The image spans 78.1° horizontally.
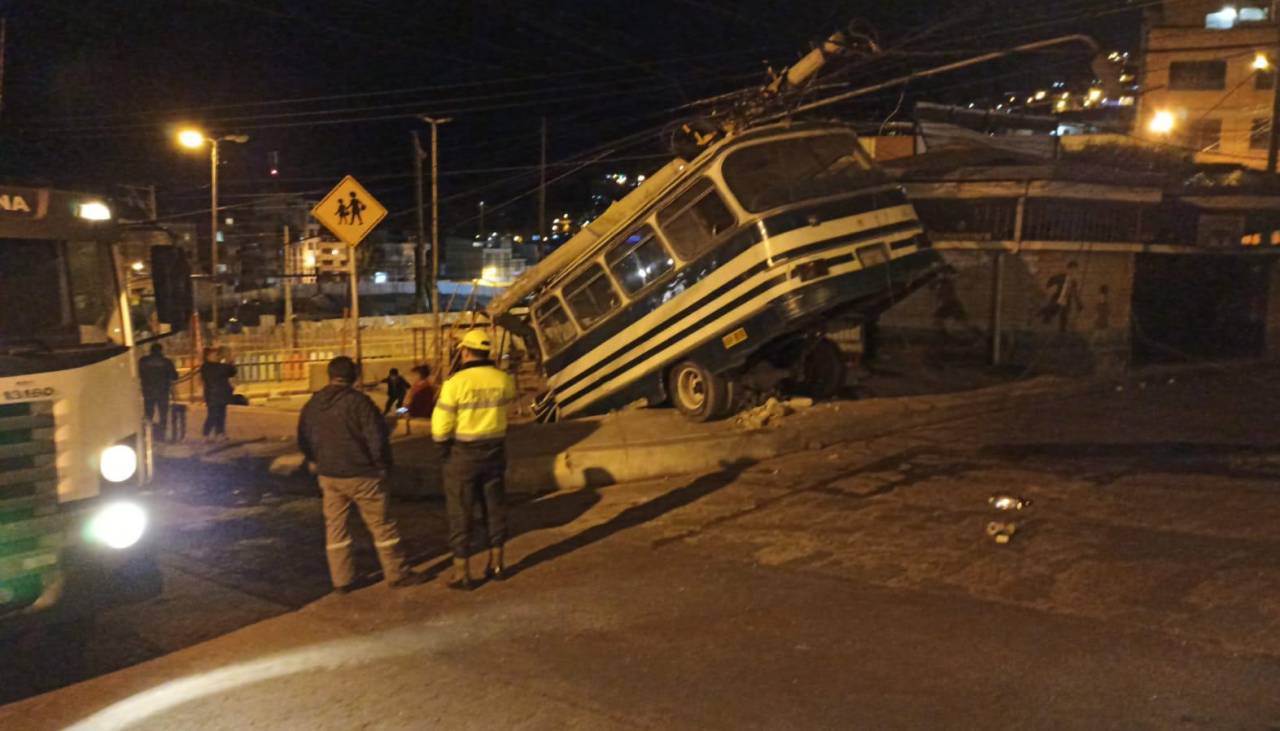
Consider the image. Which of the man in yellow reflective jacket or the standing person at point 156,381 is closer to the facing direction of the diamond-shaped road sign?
the man in yellow reflective jacket

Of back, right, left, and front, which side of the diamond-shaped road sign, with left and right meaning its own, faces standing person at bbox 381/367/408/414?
back

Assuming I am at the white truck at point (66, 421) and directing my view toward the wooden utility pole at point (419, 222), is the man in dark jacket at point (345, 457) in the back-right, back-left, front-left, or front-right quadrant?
front-right

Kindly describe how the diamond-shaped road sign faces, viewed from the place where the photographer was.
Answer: facing the viewer

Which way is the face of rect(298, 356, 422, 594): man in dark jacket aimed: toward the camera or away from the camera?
away from the camera

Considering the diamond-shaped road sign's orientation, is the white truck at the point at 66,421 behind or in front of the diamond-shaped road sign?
in front

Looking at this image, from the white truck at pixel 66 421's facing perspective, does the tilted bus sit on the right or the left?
on its left

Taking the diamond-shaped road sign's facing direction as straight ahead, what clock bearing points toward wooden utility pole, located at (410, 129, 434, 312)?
The wooden utility pole is roughly at 6 o'clock from the diamond-shaped road sign.

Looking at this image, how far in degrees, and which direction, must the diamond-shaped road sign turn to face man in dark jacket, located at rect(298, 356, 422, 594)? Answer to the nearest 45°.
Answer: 0° — it already faces them

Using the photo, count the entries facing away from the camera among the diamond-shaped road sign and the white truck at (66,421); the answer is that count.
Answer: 0

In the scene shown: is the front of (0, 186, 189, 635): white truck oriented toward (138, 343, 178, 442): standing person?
no

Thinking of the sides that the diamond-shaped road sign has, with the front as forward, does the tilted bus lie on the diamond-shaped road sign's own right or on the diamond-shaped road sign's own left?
on the diamond-shaped road sign's own left

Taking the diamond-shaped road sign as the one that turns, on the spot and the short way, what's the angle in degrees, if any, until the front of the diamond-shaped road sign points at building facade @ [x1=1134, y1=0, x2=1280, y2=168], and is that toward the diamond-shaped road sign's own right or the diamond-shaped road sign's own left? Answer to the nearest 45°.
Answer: approximately 135° to the diamond-shaped road sign's own left

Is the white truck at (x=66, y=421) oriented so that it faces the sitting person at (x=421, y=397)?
no

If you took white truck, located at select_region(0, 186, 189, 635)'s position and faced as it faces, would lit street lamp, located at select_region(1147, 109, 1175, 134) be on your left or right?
on your left

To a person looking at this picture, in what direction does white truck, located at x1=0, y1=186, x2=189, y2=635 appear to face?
facing the viewer and to the right of the viewer
